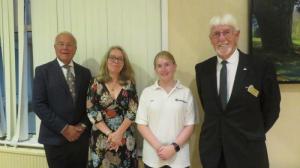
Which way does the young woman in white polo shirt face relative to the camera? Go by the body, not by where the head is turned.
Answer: toward the camera

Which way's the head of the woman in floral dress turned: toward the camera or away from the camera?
toward the camera

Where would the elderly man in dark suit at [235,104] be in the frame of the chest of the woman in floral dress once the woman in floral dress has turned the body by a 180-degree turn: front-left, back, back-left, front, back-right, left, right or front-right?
back-right

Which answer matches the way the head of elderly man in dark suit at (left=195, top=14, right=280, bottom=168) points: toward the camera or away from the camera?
toward the camera

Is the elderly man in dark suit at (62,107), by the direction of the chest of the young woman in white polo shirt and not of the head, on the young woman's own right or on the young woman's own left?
on the young woman's own right

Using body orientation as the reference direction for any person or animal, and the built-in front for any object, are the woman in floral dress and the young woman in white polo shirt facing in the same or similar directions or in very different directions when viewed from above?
same or similar directions

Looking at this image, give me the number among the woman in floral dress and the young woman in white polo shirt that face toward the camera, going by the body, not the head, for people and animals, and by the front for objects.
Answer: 2
